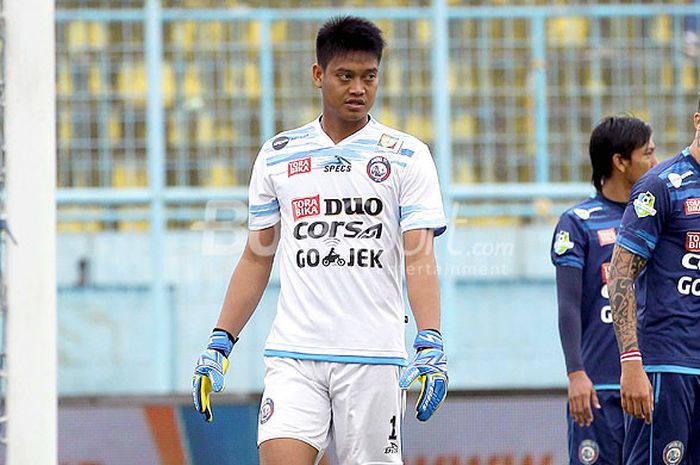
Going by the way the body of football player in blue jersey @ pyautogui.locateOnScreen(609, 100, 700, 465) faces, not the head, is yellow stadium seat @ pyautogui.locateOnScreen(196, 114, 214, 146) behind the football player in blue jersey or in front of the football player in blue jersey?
behind

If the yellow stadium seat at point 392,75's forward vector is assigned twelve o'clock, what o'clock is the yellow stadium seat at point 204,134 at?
the yellow stadium seat at point 204,134 is roughly at 3 o'clock from the yellow stadium seat at point 392,75.

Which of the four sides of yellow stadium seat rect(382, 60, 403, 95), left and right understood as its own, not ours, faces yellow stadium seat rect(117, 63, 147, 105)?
right

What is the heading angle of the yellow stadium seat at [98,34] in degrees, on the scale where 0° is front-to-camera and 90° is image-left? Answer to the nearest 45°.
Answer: approximately 0°

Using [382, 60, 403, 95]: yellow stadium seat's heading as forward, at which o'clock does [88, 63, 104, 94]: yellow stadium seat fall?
[88, 63, 104, 94]: yellow stadium seat is roughly at 3 o'clock from [382, 60, 403, 95]: yellow stadium seat.

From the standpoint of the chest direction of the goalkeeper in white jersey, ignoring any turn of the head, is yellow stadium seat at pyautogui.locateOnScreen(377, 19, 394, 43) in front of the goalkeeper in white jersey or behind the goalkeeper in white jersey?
behind

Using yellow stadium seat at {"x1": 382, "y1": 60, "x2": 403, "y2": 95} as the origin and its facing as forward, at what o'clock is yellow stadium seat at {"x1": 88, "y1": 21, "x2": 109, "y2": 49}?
yellow stadium seat at {"x1": 88, "y1": 21, "x2": 109, "y2": 49} is roughly at 3 o'clock from yellow stadium seat at {"x1": 382, "y1": 60, "x2": 403, "y2": 95}.

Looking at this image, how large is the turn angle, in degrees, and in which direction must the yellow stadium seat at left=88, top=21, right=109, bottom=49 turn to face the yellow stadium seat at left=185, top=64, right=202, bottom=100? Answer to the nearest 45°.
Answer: approximately 90° to its left

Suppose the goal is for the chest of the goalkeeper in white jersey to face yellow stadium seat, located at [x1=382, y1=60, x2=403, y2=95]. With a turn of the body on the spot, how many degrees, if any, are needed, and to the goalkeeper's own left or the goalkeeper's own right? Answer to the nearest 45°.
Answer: approximately 180°
